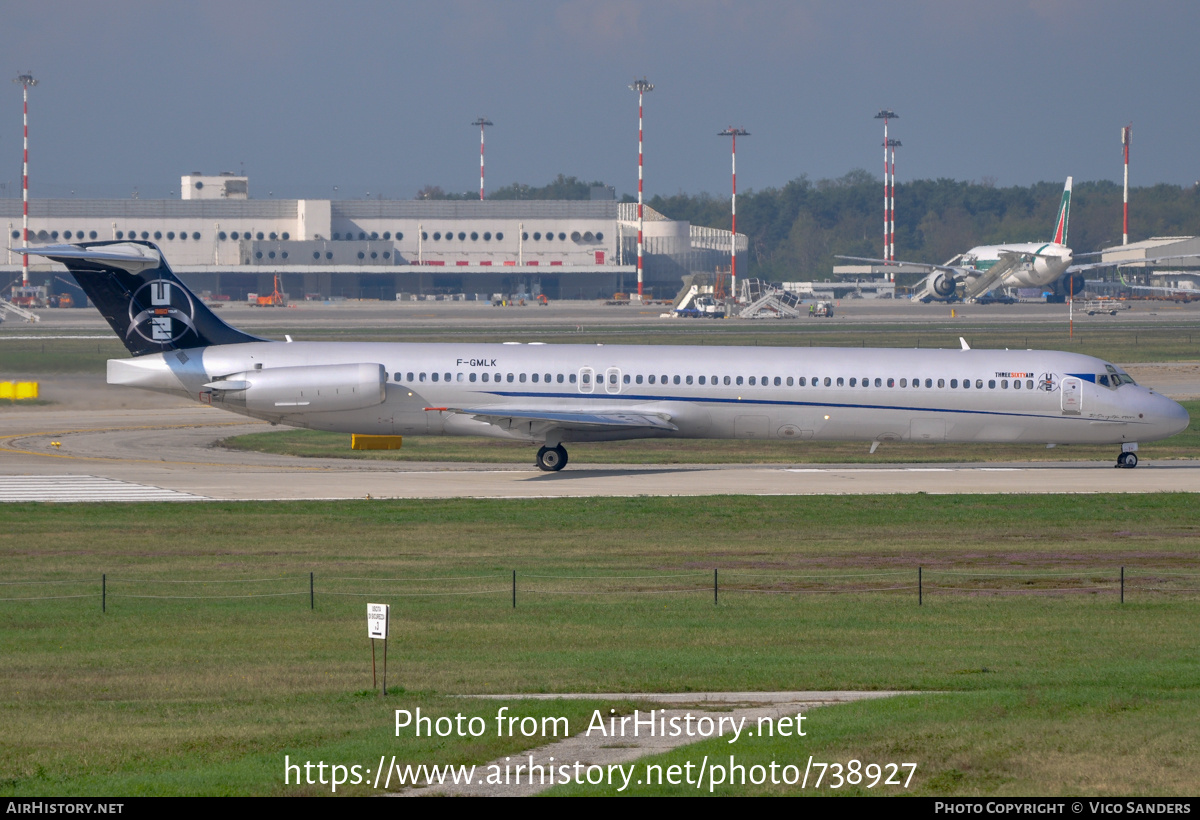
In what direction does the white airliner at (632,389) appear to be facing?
to the viewer's right

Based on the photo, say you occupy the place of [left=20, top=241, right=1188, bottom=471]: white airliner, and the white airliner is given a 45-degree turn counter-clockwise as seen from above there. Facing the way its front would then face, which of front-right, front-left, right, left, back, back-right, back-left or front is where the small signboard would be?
back-right

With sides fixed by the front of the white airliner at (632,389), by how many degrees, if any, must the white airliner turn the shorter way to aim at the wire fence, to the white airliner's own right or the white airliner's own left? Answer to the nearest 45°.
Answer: approximately 90° to the white airliner's own right
